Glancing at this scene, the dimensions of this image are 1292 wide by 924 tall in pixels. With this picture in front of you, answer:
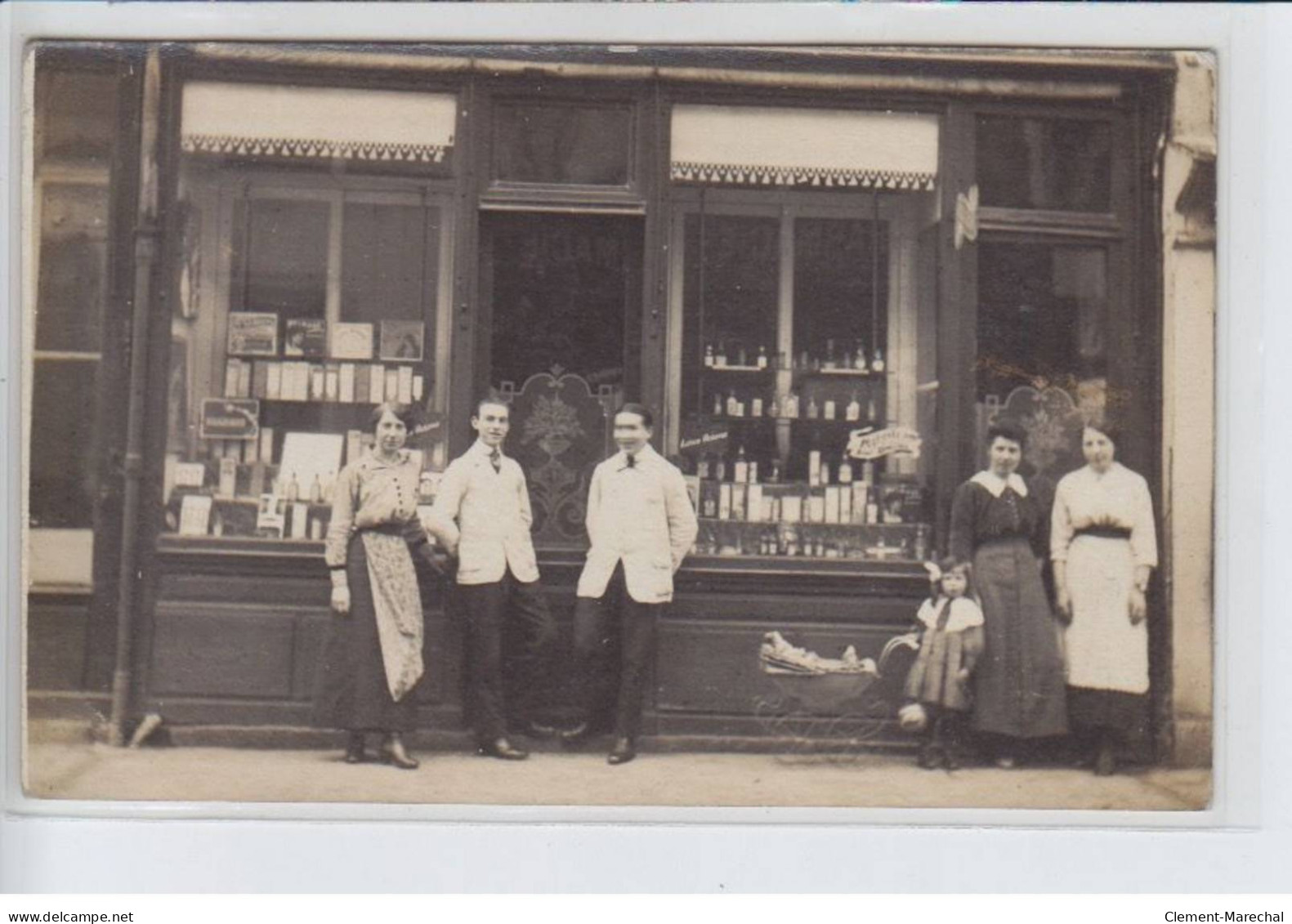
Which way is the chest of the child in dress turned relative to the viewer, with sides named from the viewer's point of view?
facing the viewer

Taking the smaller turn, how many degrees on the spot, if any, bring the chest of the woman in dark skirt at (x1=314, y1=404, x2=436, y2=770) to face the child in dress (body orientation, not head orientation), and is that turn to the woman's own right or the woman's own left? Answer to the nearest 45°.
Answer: approximately 45° to the woman's own left

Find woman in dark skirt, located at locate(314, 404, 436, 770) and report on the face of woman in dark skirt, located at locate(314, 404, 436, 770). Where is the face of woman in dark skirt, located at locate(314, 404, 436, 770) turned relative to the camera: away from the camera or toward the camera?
toward the camera
